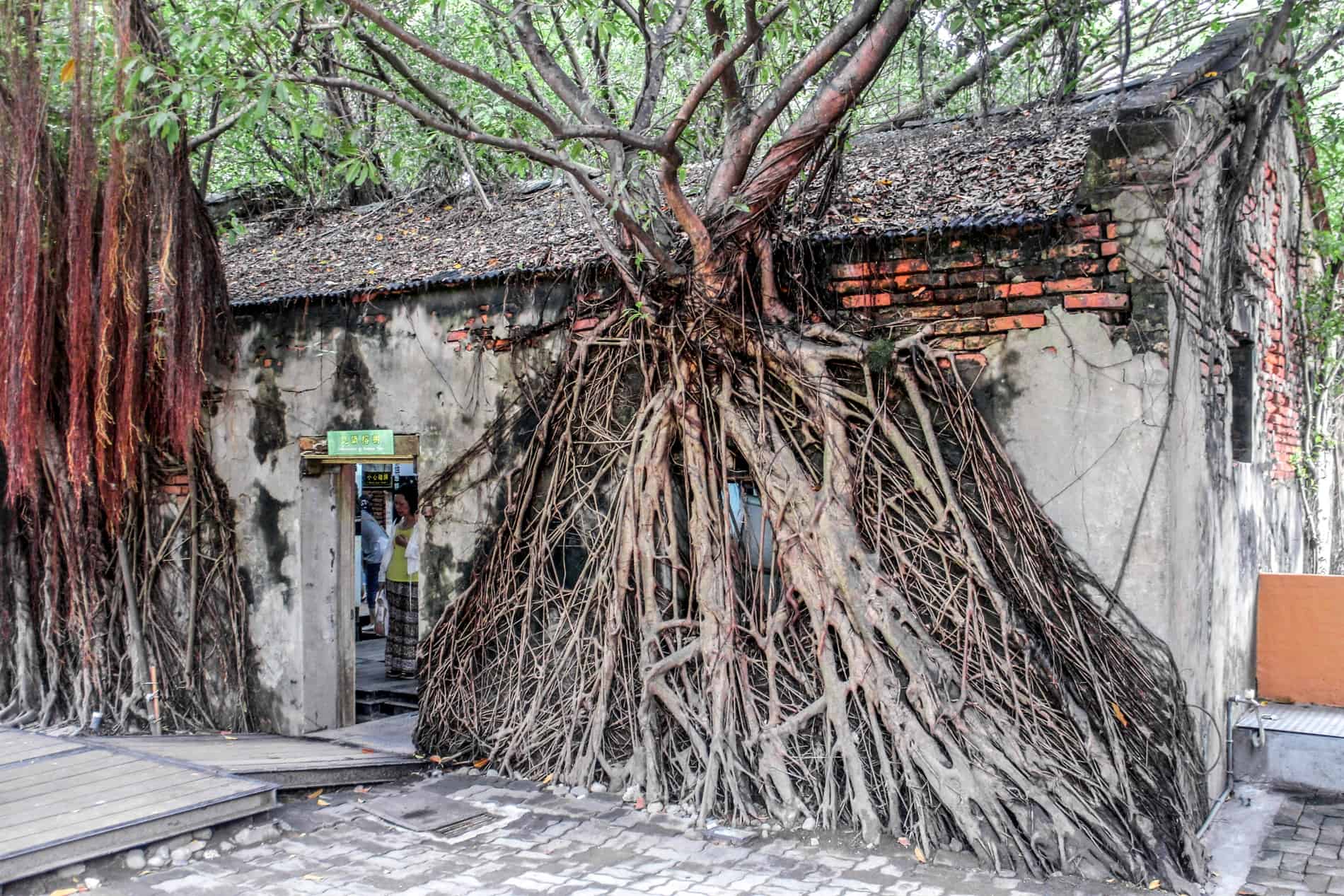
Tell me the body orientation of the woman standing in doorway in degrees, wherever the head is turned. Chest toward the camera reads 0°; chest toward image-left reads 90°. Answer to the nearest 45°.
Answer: approximately 45°

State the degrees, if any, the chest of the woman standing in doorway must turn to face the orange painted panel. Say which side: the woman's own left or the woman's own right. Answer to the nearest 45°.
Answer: approximately 90° to the woman's own left

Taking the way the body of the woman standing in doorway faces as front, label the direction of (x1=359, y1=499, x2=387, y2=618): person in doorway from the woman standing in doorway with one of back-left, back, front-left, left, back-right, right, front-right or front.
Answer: back-right

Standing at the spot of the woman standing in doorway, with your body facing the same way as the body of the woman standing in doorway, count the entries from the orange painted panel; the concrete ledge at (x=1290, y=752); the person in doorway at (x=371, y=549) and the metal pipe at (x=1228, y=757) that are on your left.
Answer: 3

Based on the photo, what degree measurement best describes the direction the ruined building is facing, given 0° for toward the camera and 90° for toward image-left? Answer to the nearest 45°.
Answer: approximately 0°

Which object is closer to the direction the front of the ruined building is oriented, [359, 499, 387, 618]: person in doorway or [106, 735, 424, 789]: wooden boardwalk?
the wooden boardwalk
